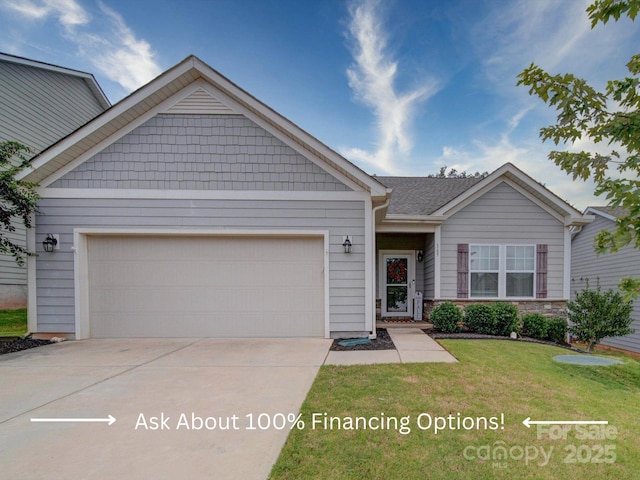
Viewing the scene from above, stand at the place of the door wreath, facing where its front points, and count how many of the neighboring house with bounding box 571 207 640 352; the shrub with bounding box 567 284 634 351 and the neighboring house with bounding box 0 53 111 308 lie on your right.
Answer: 1

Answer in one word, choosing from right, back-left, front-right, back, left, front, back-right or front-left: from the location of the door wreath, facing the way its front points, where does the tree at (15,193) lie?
front-right

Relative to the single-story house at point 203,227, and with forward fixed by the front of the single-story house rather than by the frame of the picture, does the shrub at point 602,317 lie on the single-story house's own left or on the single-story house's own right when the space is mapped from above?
on the single-story house's own left

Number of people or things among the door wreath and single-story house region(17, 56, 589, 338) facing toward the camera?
2

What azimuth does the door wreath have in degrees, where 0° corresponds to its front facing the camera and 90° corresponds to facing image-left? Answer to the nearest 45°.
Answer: approximately 0°

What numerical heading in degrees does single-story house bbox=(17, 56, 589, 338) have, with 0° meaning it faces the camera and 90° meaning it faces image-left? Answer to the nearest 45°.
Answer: approximately 0°

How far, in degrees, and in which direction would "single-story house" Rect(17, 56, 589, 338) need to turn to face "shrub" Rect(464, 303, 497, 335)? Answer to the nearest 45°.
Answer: approximately 90° to its left
